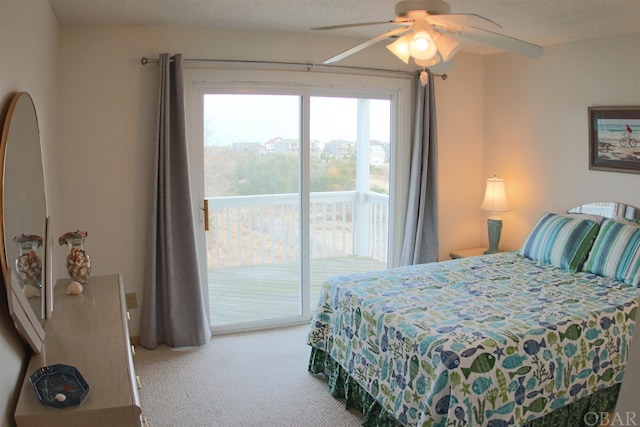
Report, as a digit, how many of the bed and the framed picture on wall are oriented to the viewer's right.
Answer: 0

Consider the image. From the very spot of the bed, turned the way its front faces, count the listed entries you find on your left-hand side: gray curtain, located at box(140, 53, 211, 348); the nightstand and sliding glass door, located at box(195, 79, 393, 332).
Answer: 0

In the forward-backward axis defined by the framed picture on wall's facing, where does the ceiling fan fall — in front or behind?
in front

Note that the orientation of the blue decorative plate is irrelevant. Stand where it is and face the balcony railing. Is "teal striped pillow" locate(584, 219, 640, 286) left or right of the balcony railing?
right

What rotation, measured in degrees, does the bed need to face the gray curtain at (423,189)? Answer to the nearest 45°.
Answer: approximately 135° to its right

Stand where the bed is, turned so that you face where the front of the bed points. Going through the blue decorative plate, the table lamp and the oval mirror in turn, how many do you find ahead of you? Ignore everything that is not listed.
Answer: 2

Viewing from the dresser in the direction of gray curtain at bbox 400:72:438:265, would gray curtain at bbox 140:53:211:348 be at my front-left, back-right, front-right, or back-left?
front-left

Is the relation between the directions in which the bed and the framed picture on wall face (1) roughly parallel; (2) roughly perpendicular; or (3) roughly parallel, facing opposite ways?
roughly parallel

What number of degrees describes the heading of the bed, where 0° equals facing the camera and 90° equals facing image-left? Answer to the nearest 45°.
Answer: approximately 45°

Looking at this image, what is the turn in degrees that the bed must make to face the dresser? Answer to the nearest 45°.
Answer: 0° — it already faces it

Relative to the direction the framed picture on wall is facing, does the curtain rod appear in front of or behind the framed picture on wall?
in front

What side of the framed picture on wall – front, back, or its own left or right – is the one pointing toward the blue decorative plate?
front

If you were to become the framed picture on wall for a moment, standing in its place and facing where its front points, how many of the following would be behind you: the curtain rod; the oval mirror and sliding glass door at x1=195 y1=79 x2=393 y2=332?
0

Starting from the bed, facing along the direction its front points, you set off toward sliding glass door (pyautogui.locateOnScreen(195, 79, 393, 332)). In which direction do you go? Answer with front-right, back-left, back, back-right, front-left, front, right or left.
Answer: right
